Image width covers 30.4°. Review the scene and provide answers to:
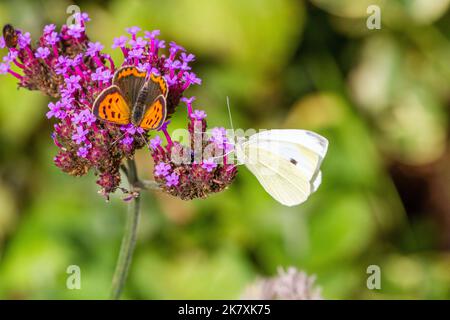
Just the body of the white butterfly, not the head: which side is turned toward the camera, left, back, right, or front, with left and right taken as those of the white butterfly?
left

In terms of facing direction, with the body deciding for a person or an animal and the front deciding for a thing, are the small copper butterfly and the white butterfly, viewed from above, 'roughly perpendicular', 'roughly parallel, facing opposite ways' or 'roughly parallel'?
roughly perpendicular

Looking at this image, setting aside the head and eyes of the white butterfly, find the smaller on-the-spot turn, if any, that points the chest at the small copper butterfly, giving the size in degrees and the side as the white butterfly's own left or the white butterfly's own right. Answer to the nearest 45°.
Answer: approximately 45° to the white butterfly's own left

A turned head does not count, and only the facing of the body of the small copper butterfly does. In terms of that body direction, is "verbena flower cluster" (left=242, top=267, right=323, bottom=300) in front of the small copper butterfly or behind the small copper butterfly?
behind
